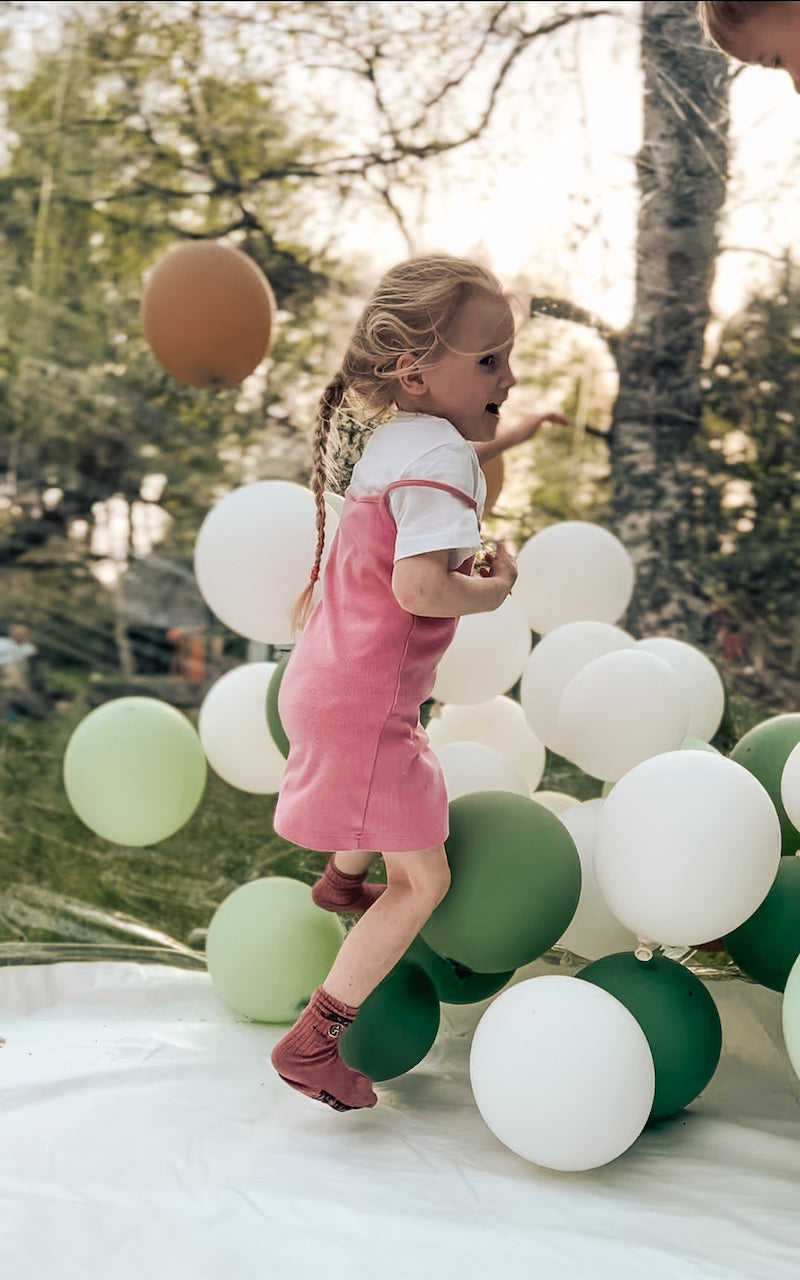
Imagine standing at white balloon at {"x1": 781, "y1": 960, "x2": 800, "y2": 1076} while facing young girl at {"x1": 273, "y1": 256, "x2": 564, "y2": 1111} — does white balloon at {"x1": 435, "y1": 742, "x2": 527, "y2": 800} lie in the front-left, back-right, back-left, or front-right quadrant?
front-right

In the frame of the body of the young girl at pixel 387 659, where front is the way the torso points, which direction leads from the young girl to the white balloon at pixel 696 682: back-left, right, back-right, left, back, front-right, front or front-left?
front-left

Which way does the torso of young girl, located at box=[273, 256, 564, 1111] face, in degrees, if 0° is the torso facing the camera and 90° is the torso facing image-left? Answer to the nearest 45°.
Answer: approximately 270°

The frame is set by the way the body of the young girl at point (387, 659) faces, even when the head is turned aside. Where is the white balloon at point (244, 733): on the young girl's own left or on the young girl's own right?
on the young girl's own left

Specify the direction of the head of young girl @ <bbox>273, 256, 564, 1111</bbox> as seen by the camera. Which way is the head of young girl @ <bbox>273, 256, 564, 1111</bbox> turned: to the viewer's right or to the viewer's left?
to the viewer's right
